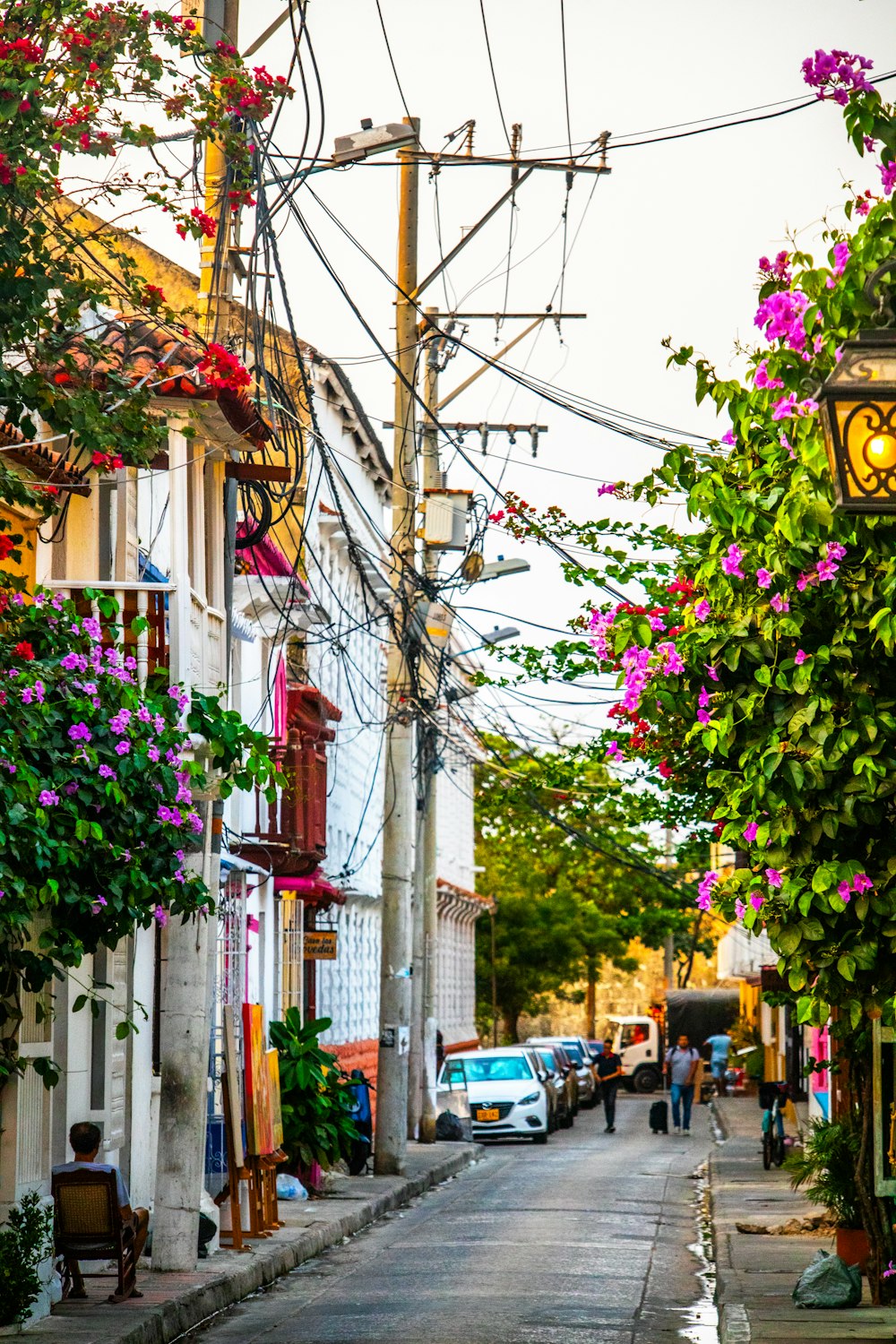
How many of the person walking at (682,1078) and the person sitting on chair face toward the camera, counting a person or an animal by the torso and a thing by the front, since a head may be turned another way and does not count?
1

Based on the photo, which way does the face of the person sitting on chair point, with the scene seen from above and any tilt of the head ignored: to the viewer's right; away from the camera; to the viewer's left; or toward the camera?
away from the camera

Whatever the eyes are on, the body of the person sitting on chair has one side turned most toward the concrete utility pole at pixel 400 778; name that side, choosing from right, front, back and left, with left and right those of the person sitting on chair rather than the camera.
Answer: front

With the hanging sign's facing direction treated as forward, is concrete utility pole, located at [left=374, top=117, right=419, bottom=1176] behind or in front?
in front

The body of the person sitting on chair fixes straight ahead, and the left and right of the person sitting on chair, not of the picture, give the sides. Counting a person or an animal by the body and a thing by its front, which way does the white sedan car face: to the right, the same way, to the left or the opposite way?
the opposite way

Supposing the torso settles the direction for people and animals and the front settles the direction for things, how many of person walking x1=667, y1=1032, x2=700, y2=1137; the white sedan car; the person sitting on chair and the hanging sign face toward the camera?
3

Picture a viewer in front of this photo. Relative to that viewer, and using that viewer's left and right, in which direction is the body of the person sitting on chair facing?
facing away from the viewer

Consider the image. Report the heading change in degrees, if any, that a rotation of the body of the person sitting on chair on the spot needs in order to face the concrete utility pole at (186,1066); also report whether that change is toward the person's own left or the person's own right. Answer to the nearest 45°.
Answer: approximately 45° to the person's own right

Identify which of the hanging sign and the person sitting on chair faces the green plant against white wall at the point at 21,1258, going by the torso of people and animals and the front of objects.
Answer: the hanging sign

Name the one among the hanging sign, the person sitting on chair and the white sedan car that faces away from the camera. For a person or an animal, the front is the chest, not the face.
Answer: the person sitting on chair
